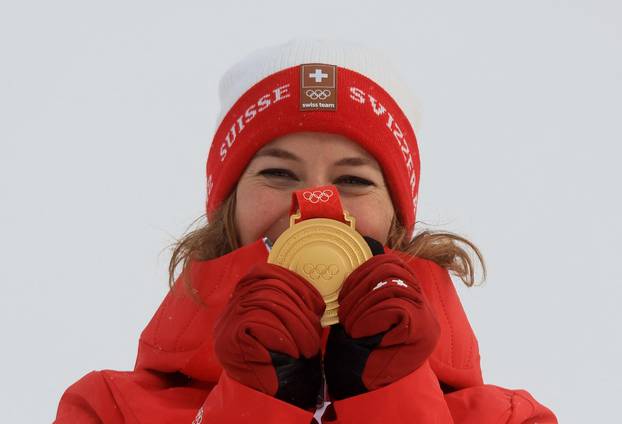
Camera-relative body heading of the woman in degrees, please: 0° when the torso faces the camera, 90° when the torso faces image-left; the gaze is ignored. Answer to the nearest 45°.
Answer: approximately 0°
